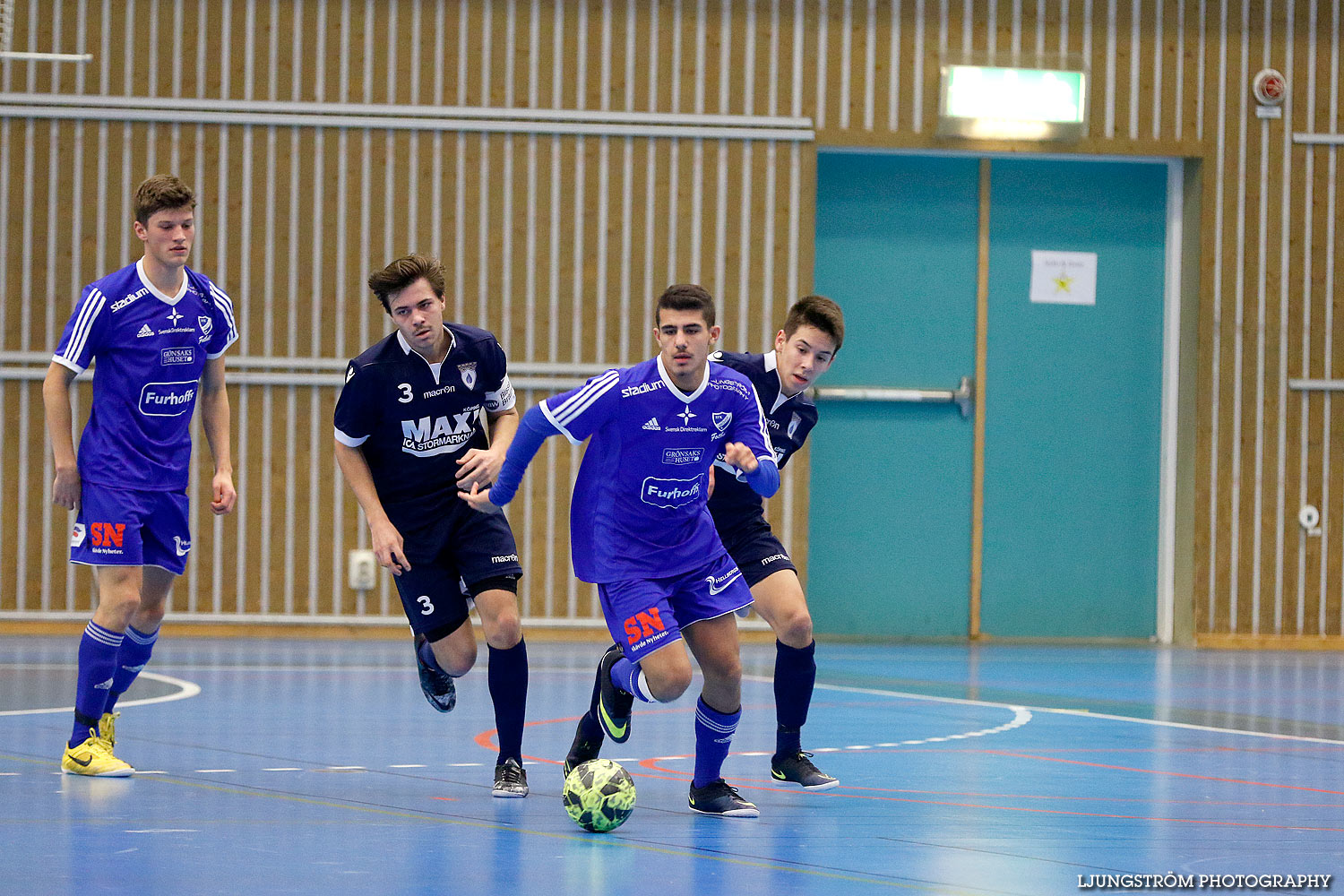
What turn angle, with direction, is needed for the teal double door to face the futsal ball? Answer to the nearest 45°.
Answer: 0° — it already faces it

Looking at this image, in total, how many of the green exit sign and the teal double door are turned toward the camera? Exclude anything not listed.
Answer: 2

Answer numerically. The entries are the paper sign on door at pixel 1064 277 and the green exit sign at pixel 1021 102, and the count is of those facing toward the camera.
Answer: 2

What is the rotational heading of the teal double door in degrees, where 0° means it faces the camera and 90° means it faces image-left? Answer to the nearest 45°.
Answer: approximately 0°

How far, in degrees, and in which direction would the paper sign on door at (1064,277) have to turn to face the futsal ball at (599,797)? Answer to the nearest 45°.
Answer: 0° — it already faces it

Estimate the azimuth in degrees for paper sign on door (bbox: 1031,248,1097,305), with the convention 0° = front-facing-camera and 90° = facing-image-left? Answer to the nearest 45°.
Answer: approximately 0°
